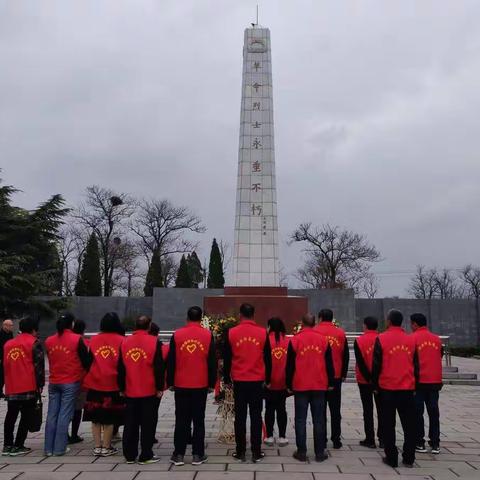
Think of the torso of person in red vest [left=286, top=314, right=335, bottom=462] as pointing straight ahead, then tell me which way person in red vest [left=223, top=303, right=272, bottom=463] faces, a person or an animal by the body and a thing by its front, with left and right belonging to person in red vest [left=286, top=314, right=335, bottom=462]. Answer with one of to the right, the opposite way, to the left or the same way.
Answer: the same way

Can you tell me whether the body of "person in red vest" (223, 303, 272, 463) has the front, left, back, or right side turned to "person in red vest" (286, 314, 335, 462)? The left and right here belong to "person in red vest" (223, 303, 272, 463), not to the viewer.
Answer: right

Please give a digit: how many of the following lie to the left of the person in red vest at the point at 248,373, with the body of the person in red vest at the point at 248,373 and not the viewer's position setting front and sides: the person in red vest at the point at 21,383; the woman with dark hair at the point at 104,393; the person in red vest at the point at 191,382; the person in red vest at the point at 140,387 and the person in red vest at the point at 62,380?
5

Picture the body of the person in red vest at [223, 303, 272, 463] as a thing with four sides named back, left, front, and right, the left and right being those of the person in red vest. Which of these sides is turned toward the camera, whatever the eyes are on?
back

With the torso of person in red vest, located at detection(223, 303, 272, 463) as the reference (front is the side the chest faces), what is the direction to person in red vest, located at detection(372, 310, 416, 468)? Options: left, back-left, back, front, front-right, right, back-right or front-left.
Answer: right

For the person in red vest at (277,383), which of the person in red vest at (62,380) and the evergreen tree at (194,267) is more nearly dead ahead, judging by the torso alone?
the evergreen tree

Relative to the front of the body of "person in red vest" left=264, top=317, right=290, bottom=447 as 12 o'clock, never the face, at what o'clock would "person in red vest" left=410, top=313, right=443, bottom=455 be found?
"person in red vest" left=410, top=313, right=443, bottom=455 is roughly at 3 o'clock from "person in red vest" left=264, top=317, right=290, bottom=447.

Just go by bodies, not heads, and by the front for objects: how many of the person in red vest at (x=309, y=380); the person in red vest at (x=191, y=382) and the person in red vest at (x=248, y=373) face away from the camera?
3

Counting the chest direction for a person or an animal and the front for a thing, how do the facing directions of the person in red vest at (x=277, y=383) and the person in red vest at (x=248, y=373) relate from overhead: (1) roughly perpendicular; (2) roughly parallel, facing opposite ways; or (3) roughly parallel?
roughly parallel

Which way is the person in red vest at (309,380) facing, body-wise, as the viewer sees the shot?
away from the camera

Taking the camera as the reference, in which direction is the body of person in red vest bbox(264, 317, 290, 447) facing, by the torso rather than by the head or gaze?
away from the camera

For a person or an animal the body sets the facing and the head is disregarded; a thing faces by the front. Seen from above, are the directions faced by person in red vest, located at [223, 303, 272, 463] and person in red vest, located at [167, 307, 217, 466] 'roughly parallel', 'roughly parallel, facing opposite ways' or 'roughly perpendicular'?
roughly parallel

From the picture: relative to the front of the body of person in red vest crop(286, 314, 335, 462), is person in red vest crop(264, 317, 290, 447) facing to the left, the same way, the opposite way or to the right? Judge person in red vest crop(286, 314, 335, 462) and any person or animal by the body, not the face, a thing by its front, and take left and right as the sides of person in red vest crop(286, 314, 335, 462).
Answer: the same way

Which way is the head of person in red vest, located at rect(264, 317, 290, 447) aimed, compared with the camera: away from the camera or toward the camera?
away from the camera

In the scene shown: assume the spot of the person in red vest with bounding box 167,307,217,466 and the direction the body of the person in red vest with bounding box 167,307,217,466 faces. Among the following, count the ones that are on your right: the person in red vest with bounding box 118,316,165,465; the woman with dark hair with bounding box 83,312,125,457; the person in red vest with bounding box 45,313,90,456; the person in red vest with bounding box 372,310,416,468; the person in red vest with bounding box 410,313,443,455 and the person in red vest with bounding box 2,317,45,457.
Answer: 2

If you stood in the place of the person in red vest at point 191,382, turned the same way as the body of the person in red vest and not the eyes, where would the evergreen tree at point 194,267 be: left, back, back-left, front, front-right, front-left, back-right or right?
front

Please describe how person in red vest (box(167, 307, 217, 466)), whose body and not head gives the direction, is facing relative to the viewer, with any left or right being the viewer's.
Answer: facing away from the viewer

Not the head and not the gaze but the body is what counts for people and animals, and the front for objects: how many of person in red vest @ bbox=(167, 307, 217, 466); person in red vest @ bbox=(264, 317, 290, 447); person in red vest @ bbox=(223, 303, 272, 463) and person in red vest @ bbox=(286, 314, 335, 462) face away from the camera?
4

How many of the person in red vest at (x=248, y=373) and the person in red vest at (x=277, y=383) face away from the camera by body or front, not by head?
2

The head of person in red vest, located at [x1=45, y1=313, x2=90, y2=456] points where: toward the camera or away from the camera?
away from the camera
